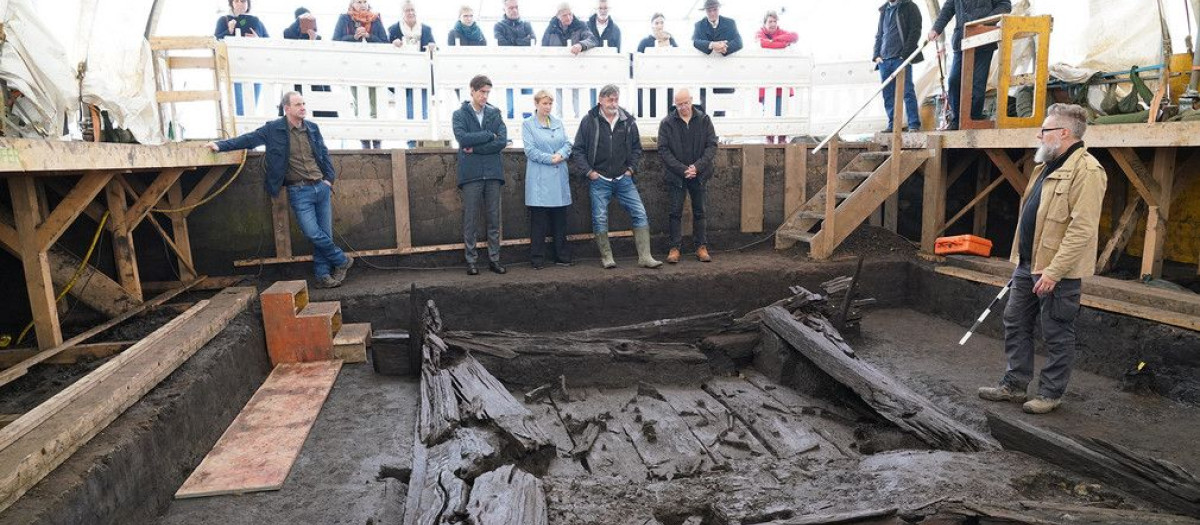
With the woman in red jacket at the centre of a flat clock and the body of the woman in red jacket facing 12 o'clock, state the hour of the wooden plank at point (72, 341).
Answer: The wooden plank is roughly at 1 o'clock from the woman in red jacket.

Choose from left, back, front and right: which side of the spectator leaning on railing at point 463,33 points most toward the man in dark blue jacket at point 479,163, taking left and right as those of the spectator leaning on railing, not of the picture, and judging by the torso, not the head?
front

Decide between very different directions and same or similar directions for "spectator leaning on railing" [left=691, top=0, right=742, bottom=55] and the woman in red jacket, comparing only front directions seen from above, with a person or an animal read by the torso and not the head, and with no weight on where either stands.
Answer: same or similar directions

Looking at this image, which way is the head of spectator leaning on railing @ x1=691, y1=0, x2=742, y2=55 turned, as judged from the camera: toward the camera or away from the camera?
toward the camera

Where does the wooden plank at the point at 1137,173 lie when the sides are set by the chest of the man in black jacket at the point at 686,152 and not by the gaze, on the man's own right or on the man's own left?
on the man's own left

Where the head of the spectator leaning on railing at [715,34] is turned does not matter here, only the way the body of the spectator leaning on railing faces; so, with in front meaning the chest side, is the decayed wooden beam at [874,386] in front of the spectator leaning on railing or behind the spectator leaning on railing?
in front

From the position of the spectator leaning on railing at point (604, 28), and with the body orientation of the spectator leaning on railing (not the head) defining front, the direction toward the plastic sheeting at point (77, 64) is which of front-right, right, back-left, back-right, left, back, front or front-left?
front-right

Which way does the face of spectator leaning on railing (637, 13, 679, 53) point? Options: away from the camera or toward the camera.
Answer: toward the camera

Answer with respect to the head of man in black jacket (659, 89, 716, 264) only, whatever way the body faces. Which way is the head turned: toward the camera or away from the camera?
toward the camera

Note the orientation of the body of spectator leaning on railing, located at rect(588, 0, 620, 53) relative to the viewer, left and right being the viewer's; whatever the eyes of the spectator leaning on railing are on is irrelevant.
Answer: facing the viewer

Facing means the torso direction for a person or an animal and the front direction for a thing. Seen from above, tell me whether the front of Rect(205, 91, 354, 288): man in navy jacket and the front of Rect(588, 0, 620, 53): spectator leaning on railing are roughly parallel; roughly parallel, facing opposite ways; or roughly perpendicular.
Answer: roughly parallel

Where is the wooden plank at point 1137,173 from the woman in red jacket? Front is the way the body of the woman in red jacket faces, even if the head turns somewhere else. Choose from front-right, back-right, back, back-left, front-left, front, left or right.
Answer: front-left

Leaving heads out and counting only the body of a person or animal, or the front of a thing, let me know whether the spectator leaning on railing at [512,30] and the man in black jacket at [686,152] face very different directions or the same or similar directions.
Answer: same or similar directions

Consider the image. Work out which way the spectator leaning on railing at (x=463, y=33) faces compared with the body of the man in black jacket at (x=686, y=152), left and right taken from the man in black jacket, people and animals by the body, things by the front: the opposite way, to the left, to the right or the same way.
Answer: the same way

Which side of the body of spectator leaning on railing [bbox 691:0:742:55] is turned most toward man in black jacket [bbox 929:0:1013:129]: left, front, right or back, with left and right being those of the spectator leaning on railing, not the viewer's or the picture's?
left

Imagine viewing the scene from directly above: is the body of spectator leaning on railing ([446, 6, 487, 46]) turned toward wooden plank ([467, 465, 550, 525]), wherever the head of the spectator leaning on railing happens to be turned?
yes

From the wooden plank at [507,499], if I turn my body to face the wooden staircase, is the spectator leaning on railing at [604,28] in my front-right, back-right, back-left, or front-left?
front-left

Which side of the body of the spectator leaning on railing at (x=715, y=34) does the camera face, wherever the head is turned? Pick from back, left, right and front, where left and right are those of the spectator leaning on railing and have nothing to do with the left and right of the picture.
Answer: front

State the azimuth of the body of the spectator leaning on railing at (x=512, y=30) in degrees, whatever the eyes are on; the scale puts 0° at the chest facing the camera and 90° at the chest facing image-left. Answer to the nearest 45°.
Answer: approximately 0°

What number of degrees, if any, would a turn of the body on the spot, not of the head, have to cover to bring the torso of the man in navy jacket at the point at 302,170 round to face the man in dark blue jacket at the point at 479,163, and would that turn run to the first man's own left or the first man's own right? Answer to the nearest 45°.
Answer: approximately 45° to the first man's own left

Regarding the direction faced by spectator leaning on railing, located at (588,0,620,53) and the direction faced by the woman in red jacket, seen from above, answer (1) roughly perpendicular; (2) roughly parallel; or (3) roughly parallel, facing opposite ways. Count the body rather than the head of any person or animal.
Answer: roughly parallel
